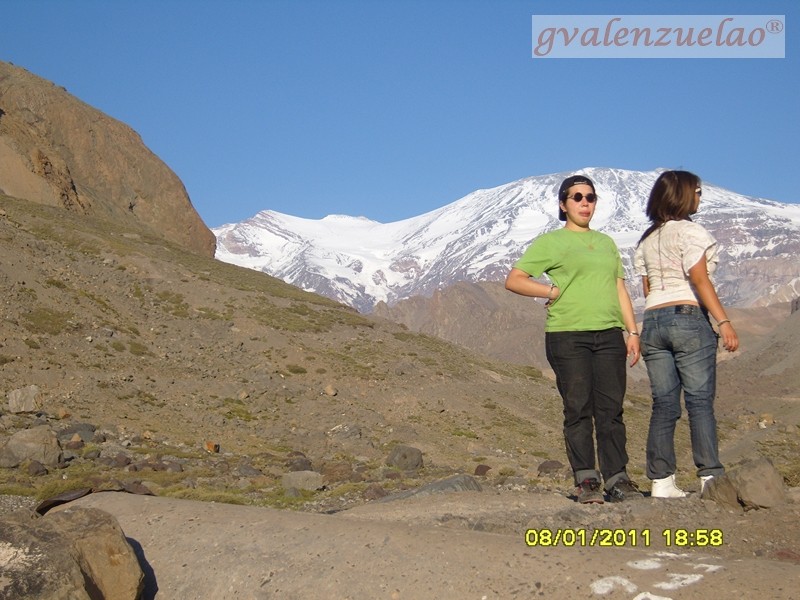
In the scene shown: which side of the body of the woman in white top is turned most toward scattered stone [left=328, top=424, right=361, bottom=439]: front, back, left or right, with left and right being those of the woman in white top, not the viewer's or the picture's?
left

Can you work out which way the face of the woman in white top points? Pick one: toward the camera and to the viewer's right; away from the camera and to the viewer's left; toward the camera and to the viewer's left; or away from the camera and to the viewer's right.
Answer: away from the camera and to the viewer's right

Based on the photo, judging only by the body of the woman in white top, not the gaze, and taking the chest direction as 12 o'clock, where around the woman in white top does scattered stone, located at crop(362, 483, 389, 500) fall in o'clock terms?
The scattered stone is roughly at 9 o'clock from the woman in white top.

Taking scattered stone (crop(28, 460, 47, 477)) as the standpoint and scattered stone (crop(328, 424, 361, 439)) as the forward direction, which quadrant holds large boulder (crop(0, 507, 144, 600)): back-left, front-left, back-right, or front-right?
back-right

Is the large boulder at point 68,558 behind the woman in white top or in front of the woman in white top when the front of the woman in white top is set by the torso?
behind

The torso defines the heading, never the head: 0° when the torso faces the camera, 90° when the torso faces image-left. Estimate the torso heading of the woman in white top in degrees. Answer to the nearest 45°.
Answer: approximately 225°

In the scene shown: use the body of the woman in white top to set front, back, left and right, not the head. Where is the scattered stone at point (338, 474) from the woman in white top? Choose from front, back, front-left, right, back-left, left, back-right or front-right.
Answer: left

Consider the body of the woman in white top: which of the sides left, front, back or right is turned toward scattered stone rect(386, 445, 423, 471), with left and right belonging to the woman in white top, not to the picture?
left

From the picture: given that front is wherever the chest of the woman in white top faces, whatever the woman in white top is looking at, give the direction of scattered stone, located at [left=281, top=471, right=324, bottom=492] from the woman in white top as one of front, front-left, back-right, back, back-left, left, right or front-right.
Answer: left

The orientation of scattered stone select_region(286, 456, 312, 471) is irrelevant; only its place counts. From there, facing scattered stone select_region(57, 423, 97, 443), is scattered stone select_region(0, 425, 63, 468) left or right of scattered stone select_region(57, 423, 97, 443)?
left

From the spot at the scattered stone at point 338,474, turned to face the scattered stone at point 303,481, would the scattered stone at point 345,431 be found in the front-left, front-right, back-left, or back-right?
back-right

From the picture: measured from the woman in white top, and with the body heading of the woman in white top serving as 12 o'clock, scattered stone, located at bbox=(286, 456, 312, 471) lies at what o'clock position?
The scattered stone is roughly at 9 o'clock from the woman in white top.
